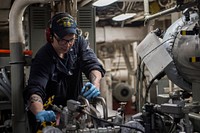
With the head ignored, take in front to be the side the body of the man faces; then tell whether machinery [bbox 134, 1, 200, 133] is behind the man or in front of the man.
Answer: in front

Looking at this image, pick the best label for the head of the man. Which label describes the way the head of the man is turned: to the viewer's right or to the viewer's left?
to the viewer's right
